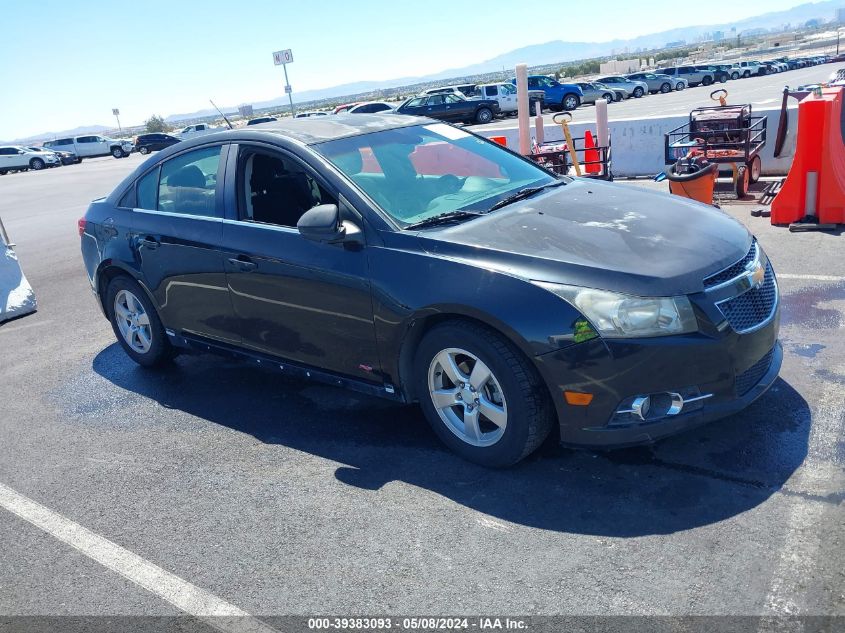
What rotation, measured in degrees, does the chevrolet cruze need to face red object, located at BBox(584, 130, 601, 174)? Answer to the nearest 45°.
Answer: approximately 135° to its left

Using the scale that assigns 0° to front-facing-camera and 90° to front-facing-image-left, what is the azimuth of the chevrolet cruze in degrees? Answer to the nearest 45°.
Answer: approximately 315°

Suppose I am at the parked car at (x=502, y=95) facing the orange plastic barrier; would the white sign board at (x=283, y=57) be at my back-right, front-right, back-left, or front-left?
back-right

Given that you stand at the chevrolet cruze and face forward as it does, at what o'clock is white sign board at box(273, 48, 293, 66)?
The white sign board is roughly at 7 o'clock from the chevrolet cruze.

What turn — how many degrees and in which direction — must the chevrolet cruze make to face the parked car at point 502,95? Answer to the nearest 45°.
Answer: approximately 135° to its left

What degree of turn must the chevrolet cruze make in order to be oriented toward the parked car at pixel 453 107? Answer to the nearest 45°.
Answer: approximately 135° to its left
